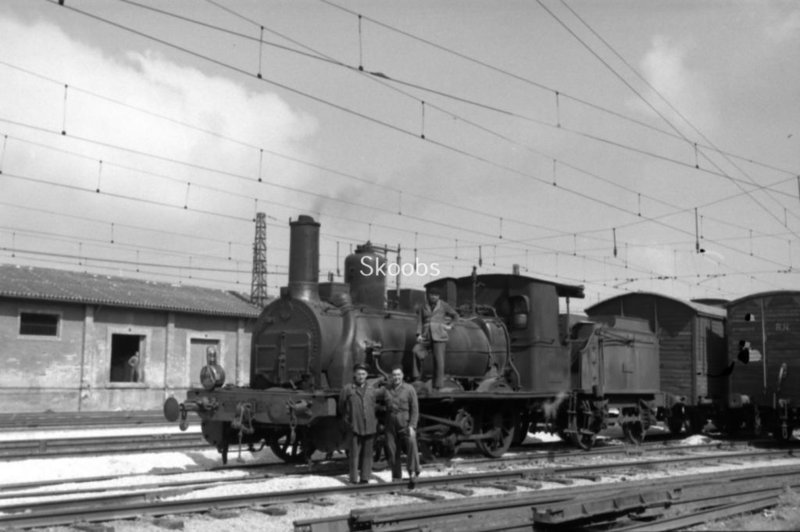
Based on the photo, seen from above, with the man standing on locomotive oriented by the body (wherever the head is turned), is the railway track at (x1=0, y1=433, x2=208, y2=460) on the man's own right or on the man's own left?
on the man's own right

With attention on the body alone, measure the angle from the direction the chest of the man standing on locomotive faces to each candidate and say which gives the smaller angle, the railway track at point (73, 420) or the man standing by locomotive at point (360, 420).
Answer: the man standing by locomotive

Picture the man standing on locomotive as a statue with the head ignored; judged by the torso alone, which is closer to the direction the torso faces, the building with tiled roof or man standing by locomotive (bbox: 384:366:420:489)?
the man standing by locomotive

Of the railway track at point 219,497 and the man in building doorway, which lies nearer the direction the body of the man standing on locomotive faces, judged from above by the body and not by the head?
the railway track

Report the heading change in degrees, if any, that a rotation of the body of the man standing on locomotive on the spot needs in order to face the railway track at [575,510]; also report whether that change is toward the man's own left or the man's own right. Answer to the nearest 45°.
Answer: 0° — they already face it

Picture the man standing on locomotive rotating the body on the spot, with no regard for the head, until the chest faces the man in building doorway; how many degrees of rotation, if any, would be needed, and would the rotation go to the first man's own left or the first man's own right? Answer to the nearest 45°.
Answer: approximately 135° to the first man's own right

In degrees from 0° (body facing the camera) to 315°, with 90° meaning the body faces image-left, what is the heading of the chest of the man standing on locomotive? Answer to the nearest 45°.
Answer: approximately 0°

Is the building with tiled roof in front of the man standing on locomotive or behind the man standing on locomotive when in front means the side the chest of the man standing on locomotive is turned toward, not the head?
behind

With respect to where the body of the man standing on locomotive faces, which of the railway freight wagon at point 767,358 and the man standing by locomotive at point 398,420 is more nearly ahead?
the man standing by locomotive

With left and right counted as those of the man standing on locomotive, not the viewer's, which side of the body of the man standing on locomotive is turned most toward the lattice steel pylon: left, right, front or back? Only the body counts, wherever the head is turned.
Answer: back
